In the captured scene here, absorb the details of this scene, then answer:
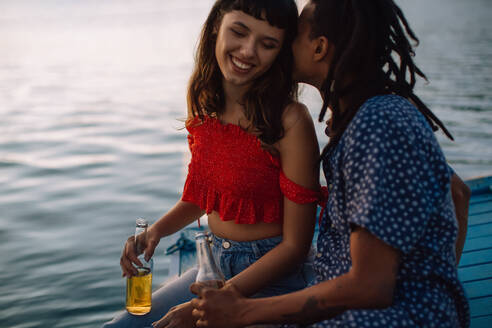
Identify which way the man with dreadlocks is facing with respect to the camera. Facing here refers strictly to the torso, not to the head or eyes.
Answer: to the viewer's left

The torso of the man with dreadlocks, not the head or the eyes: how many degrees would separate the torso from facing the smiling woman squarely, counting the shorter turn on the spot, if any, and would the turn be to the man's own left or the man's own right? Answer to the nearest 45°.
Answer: approximately 45° to the man's own right
